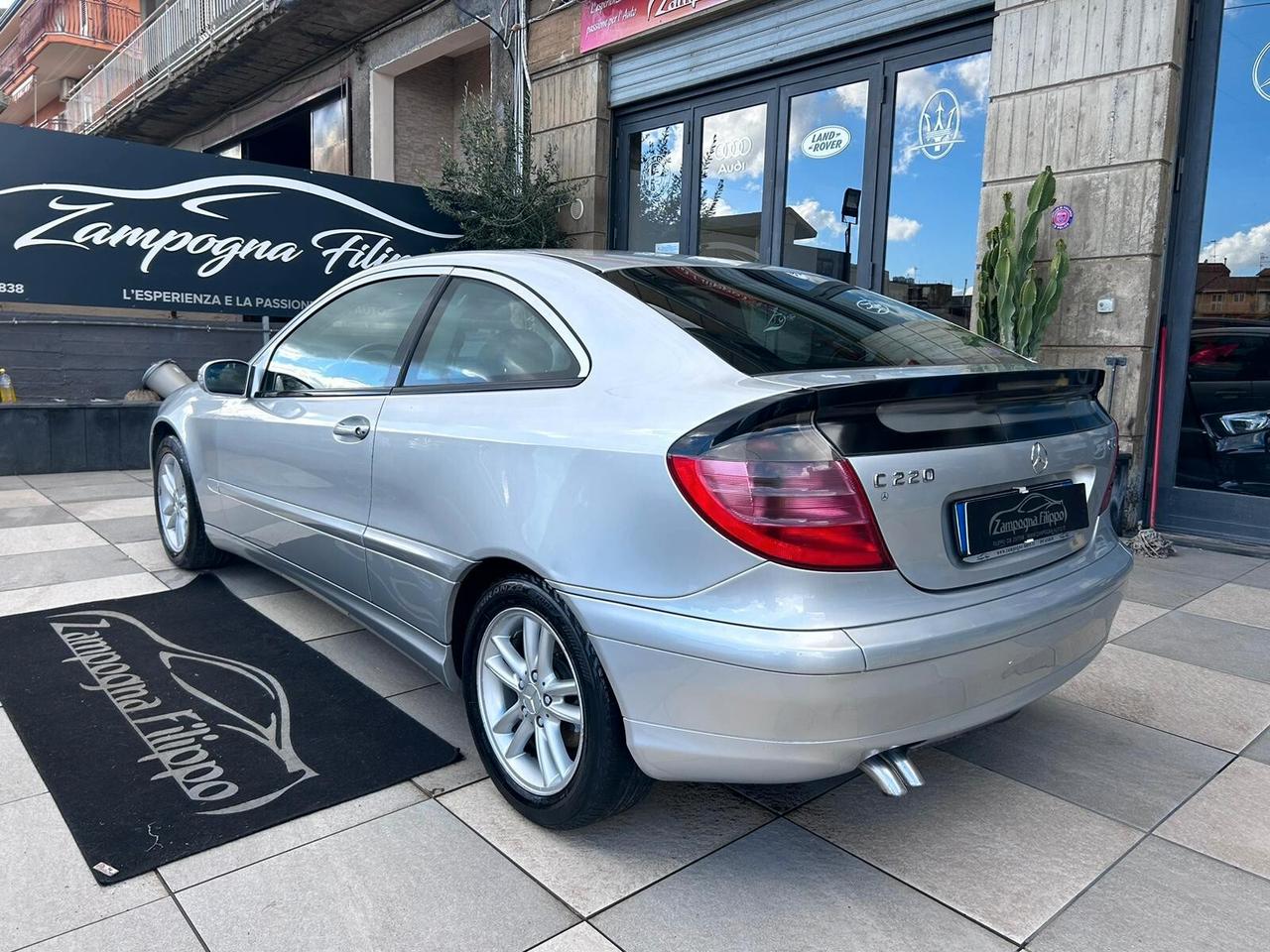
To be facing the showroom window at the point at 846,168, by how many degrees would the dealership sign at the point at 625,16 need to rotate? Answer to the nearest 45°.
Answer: approximately 90° to its left

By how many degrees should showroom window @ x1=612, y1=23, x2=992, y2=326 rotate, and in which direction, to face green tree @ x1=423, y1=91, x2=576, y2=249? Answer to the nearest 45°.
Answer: approximately 90° to its right

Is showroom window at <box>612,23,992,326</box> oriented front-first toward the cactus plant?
no

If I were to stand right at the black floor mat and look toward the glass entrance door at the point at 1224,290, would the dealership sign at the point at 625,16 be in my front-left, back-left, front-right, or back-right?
front-left

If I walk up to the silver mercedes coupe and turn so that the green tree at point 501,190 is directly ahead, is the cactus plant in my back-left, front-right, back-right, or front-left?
front-right

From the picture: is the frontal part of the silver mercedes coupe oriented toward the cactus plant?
no

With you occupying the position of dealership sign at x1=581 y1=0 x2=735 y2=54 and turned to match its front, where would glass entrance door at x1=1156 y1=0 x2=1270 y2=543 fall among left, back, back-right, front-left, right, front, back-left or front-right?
left

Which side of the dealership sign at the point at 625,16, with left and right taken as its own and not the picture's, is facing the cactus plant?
left

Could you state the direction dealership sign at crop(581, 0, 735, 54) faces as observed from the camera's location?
facing the viewer and to the left of the viewer

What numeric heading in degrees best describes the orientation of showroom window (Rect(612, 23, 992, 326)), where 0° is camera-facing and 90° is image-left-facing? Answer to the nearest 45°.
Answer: approximately 45°

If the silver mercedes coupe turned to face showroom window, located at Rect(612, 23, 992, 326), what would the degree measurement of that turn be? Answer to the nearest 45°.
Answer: approximately 45° to its right

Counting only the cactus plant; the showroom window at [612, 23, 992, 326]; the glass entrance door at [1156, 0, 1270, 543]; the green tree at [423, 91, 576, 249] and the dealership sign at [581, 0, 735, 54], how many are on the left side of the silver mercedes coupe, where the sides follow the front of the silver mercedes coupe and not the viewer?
0

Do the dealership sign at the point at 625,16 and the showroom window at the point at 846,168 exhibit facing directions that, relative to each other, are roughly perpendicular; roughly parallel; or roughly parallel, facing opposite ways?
roughly parallel

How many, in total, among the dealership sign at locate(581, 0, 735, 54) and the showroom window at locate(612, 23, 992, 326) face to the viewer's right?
0
